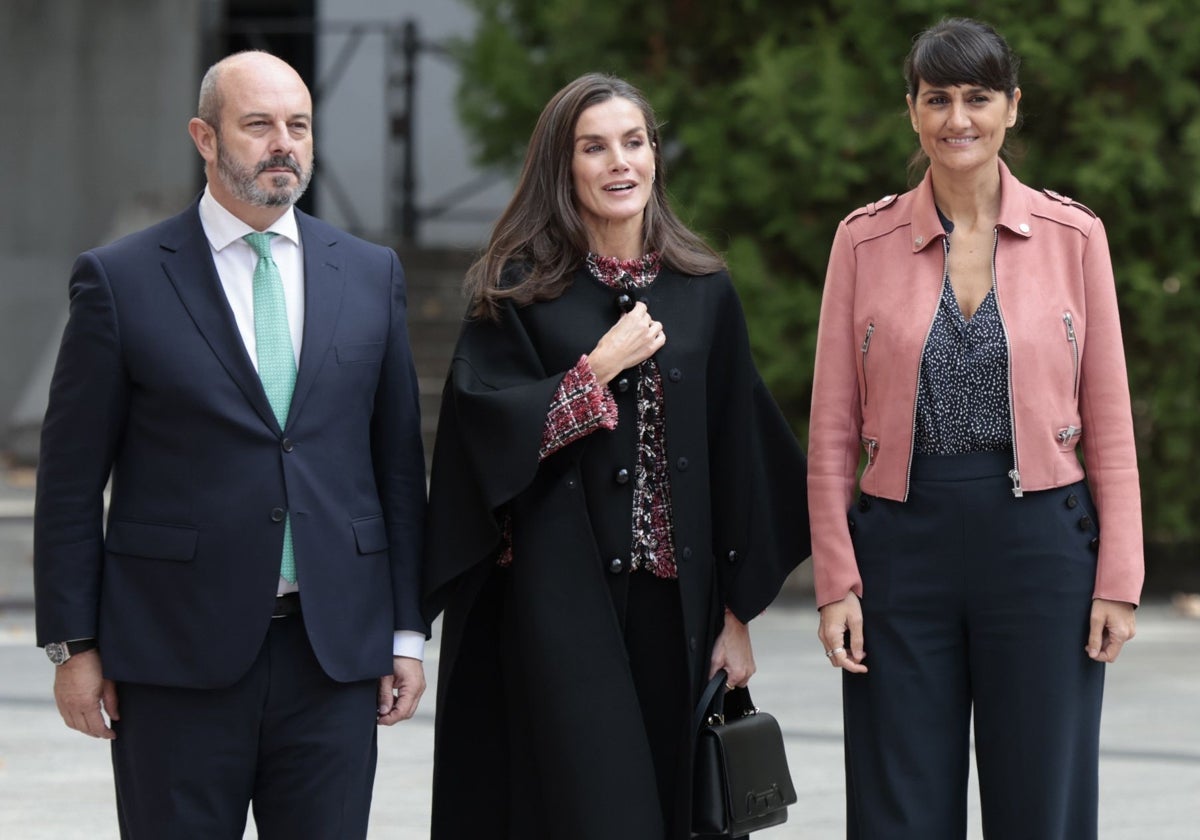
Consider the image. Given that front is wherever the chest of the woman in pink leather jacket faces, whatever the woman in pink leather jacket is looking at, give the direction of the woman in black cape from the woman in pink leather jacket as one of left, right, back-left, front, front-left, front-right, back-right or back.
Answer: right

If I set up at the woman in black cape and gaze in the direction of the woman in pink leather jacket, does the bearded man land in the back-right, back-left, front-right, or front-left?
back-right

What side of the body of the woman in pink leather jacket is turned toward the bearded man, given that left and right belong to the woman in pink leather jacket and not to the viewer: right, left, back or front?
right

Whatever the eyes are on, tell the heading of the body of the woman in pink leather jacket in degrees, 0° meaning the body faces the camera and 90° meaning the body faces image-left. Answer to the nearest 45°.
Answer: approximately 0°

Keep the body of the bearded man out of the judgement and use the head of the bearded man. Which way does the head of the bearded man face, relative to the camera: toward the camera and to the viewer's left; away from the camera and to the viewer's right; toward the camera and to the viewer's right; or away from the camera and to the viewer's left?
toward the camera and to the viewer's right
